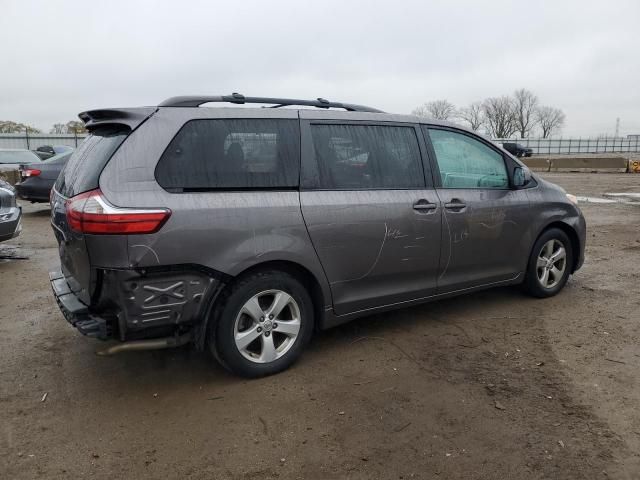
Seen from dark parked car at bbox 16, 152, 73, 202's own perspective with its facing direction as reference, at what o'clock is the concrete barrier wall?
The concrete barrier wall is roughly at 1 o'clock from the dark parked car.

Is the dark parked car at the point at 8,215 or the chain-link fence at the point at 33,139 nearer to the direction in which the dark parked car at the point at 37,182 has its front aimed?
the chain-link fence

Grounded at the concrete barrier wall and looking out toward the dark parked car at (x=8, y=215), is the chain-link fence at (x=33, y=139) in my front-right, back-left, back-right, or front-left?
front-right

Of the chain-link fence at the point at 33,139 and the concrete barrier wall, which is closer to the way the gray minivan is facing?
the concrete barrier wall

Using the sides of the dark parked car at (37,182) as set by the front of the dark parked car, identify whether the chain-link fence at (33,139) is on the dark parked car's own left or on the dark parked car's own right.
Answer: on the dark parked car's own left

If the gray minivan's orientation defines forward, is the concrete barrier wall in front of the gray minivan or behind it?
in front

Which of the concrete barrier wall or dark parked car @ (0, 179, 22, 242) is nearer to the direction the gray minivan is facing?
the concrete barrier wall

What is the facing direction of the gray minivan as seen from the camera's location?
facing away from the viewer and to the right of the viewer

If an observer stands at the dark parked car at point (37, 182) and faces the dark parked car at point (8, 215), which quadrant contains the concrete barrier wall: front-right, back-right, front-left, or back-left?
back-left

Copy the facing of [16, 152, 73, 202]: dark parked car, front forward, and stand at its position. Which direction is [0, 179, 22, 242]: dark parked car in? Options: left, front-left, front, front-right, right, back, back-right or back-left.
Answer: back-right

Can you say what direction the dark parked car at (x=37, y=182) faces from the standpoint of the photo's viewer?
facing away from the viewer and to the right of the viewer

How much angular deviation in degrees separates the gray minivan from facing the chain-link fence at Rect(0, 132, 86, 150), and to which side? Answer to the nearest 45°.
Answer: approximately 90° to its left

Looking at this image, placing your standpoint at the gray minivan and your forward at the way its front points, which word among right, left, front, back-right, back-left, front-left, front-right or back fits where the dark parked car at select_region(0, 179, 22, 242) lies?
left
